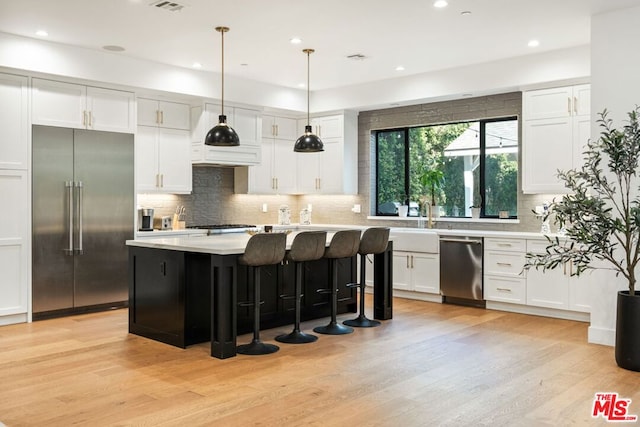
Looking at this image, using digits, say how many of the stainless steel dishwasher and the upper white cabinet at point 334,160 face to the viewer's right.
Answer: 0

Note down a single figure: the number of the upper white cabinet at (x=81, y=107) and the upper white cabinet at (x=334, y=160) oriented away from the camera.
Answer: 0

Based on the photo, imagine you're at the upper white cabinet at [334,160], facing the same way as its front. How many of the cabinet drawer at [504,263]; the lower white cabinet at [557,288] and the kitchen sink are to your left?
3

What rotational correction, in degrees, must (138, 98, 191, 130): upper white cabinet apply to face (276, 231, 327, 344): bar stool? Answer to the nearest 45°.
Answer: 0° — it already faces it

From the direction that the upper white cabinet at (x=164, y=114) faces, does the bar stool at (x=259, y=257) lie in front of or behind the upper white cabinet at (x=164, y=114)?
in front

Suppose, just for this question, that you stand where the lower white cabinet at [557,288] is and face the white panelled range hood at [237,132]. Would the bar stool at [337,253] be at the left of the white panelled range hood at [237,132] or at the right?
left

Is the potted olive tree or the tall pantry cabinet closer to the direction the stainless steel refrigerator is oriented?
the potted olive tree

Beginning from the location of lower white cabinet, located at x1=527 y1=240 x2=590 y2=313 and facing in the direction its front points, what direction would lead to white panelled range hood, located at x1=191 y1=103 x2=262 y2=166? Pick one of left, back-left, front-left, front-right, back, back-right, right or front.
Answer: front-right

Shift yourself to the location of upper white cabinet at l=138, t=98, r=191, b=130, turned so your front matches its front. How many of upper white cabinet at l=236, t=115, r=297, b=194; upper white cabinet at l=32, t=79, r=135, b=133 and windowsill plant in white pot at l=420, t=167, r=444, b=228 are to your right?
1

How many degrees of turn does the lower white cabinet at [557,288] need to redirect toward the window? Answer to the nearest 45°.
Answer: approximately 90° to its right

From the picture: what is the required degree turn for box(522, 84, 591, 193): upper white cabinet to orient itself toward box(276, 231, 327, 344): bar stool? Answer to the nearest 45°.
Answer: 0° — it already faces it
